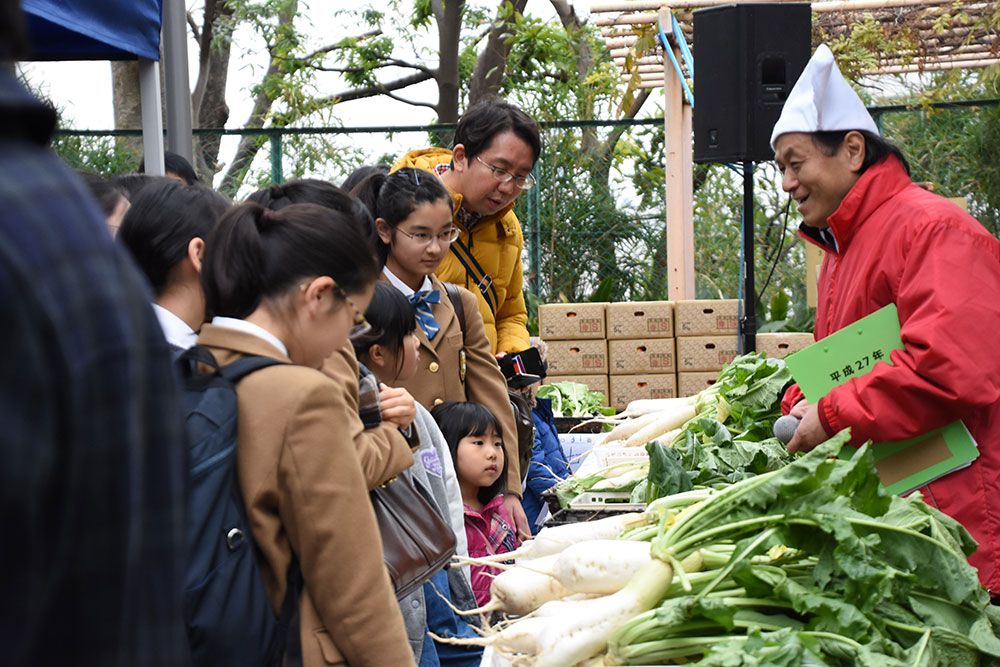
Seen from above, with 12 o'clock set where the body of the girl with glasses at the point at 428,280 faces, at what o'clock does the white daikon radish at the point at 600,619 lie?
The white daikon radish is roughly at 1 o'clock from the girl with glasses.

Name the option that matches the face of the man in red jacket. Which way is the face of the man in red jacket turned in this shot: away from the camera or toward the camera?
toward the camera

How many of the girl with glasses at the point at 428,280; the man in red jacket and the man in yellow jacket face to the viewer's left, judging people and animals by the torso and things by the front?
1

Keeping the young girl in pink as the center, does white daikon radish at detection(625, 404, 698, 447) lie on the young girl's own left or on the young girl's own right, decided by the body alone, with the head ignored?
on the young girl's own left

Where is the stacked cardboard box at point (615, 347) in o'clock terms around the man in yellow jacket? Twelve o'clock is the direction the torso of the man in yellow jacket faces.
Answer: The stacked cardboard box is roughly at 8 o'clock from the man in yellow jacket.

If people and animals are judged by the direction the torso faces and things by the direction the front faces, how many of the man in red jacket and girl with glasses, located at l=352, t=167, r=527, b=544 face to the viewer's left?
1

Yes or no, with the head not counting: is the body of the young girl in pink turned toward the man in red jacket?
yes

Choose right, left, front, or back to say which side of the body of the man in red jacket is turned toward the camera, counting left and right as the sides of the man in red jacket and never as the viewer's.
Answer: left

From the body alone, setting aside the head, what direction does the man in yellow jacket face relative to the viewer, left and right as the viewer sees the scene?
facing the viewer and to the right of the viewer
